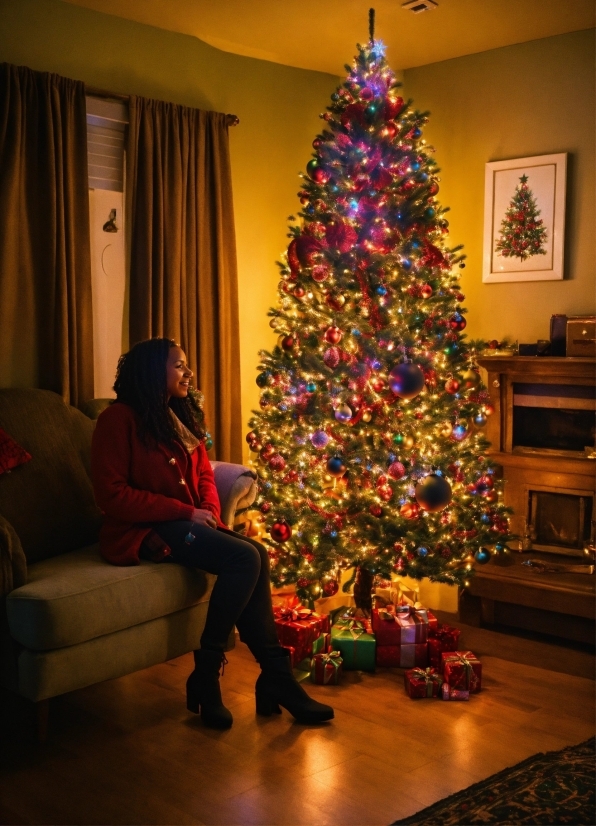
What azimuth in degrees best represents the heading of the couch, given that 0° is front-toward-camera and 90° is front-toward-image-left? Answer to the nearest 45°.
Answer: approximately 315°

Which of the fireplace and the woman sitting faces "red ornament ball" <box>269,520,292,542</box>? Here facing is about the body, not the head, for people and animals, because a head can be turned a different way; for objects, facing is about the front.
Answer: the fireplace

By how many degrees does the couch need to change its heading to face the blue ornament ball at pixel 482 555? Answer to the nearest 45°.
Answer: approximately 45° to its left

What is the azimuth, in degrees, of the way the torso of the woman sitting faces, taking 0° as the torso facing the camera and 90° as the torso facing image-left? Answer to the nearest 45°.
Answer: approximately 315°

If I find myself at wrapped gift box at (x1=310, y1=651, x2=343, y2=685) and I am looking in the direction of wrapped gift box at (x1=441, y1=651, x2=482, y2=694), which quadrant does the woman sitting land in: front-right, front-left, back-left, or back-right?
back-right

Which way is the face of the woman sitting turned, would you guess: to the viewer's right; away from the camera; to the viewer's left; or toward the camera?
to the viewer's right

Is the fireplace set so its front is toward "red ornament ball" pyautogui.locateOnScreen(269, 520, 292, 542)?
no

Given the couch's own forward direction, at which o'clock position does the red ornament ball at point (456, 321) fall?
The red ornament ball is roughly at 10 o'clock from the couch.

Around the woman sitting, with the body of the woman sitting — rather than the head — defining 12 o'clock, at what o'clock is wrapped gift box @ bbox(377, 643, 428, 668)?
The wrapped gift box is roughly at 10 o'clock from the woman sitting.
